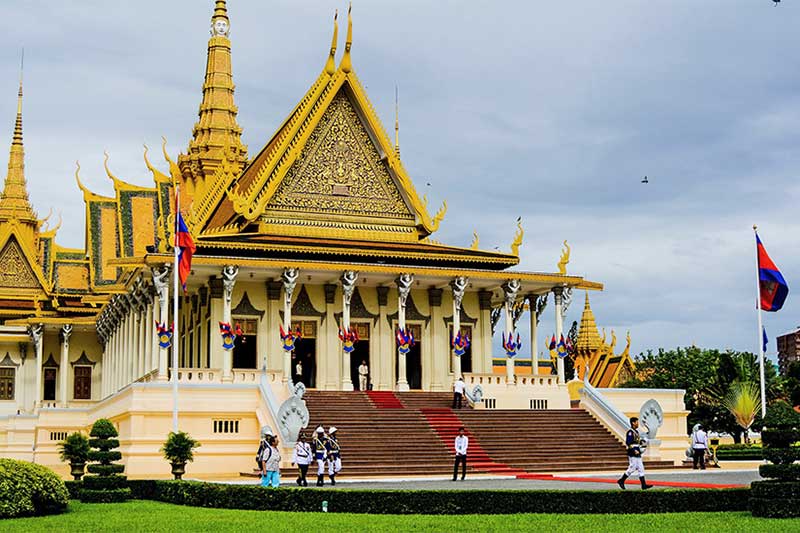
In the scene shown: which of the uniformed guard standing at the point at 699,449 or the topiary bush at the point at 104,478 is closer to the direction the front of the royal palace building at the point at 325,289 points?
the uniformed guard standing

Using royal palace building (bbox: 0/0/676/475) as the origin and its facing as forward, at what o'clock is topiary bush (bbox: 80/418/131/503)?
The topiary bush is roughly at 2 o'clock from the royal palace building.

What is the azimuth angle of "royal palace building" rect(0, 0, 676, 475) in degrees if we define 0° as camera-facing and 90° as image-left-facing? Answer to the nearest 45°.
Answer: approximately 315°

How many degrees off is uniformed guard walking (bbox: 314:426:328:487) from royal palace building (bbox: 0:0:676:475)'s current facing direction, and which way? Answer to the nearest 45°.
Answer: approximately 45° to its right

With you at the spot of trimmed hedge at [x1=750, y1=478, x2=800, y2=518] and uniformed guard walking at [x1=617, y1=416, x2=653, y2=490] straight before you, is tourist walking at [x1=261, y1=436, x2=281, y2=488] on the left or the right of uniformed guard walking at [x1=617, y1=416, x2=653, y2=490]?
left
